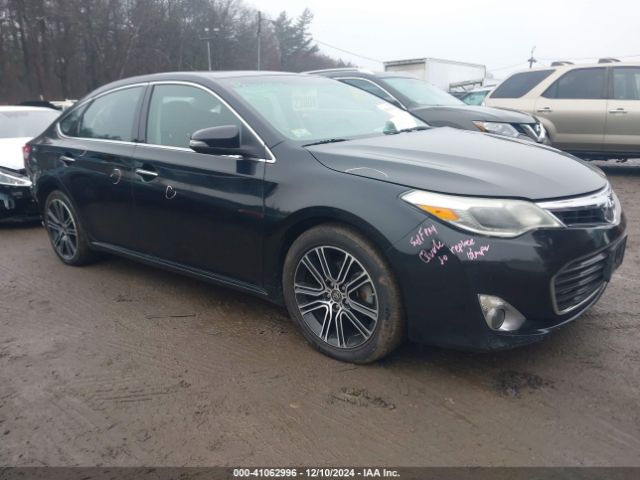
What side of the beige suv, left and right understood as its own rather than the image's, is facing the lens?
right

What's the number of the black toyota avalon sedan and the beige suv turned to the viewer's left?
0

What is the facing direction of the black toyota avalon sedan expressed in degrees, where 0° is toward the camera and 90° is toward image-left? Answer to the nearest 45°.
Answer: approximately 315°

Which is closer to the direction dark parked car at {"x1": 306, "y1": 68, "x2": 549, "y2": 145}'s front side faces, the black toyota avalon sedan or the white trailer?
the black toyota avalon sedan

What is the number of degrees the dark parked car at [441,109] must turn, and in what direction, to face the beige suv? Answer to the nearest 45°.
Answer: approximately 90° to its left

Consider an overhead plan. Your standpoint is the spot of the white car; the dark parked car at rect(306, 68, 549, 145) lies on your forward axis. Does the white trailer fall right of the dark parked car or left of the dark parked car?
left

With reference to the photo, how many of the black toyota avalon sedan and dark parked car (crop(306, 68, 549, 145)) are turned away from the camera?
0

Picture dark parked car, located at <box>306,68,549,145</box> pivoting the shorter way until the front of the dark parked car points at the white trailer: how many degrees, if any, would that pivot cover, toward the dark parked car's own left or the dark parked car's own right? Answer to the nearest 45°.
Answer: approximately 135° to the dark parked car's own left

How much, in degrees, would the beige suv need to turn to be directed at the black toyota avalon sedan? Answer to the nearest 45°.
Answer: approximately 90° to its right

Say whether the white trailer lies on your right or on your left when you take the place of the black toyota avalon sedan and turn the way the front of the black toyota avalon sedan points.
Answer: on your left

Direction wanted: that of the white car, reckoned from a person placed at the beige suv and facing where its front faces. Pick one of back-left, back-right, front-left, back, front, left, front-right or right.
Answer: back-right

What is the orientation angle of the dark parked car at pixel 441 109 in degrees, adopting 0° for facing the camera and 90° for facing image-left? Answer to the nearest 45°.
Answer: approximately 315°
